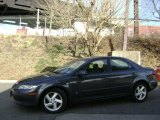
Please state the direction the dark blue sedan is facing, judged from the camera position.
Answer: facing the viewer and to the left of the viewer

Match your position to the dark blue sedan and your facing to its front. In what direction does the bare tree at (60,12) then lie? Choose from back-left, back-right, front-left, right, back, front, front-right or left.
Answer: back-right

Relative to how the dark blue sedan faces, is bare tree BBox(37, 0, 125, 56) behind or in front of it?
behind
